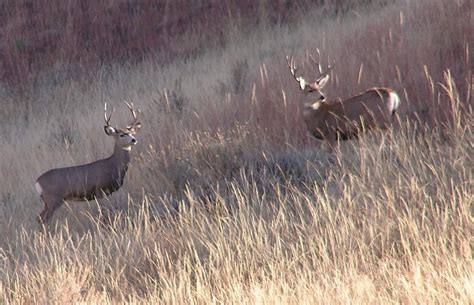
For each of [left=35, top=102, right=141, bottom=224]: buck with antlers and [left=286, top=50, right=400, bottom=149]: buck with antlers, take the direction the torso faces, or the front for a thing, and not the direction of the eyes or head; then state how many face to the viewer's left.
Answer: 1

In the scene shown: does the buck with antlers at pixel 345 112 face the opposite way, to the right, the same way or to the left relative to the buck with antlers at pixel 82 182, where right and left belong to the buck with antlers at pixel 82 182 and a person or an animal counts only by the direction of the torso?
the opposite way

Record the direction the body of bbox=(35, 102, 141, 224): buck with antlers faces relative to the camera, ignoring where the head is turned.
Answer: to the viewer's right

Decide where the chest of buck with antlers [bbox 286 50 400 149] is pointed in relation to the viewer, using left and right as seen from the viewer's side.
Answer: facing to the left of the viewer

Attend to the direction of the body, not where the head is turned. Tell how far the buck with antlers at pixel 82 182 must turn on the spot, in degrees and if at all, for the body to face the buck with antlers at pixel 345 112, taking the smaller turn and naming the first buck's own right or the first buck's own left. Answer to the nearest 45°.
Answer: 0° — it already faces it

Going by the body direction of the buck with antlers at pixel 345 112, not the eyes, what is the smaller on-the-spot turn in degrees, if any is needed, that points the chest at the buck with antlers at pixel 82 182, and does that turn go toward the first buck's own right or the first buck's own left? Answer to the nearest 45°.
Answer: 0° — it already faces it
